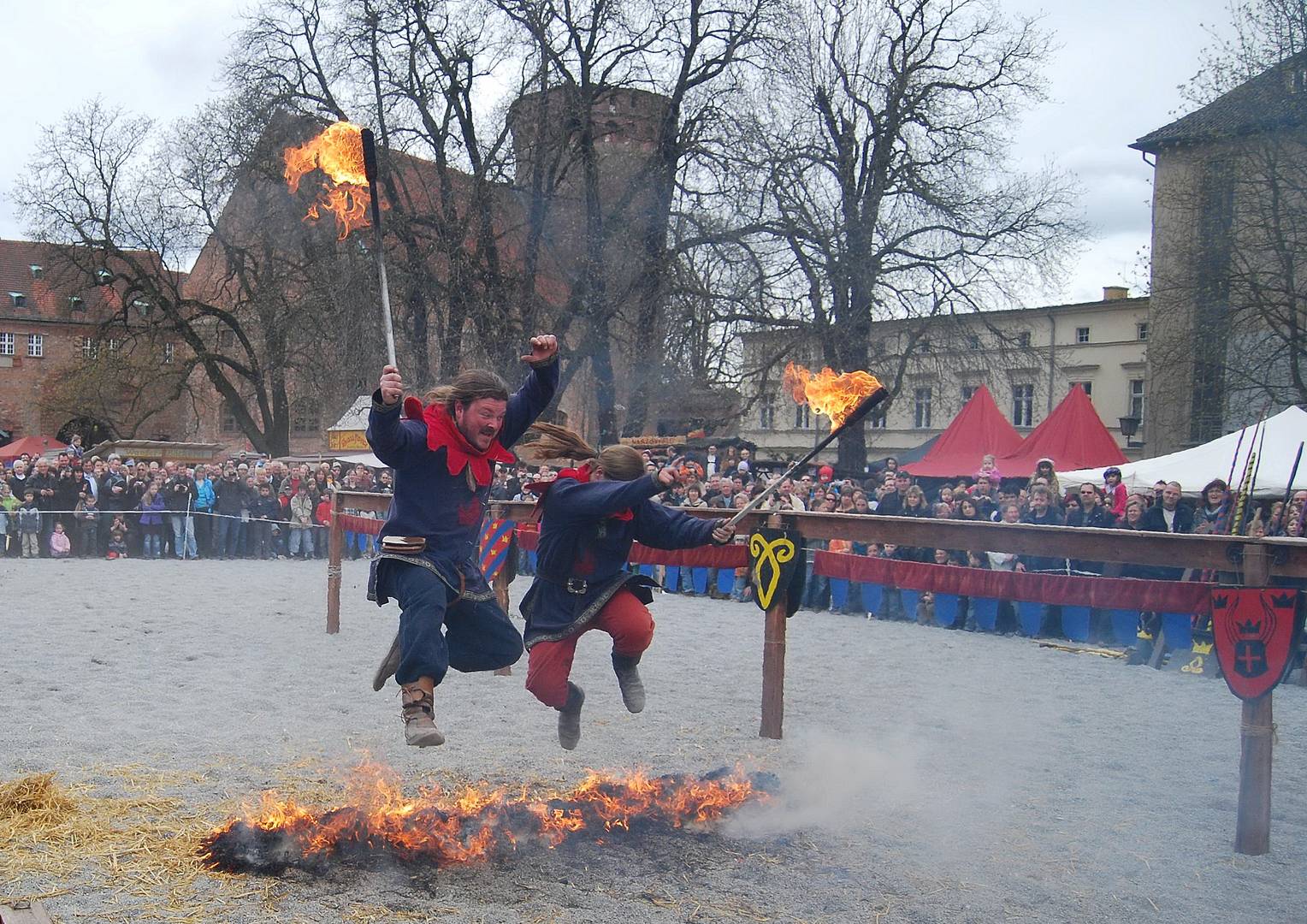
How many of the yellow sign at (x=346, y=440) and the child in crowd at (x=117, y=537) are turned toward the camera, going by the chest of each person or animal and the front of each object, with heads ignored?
2

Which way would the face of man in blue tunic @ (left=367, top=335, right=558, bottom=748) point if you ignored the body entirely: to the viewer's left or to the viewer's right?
to the viewer's right

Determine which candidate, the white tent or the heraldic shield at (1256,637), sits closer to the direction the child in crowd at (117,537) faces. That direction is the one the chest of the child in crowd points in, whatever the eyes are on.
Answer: the heraldic shield

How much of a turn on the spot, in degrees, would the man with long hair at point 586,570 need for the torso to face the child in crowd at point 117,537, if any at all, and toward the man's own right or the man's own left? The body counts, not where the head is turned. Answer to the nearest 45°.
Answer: approximately 180°

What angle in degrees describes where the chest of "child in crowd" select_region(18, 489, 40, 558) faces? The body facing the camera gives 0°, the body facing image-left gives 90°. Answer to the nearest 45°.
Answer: approximately 0°

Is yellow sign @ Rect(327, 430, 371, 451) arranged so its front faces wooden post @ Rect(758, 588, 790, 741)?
yes

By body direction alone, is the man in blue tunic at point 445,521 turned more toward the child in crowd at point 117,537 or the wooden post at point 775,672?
the wooden post

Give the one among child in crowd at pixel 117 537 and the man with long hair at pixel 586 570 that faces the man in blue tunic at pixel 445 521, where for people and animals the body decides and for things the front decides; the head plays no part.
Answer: the child in crowd
